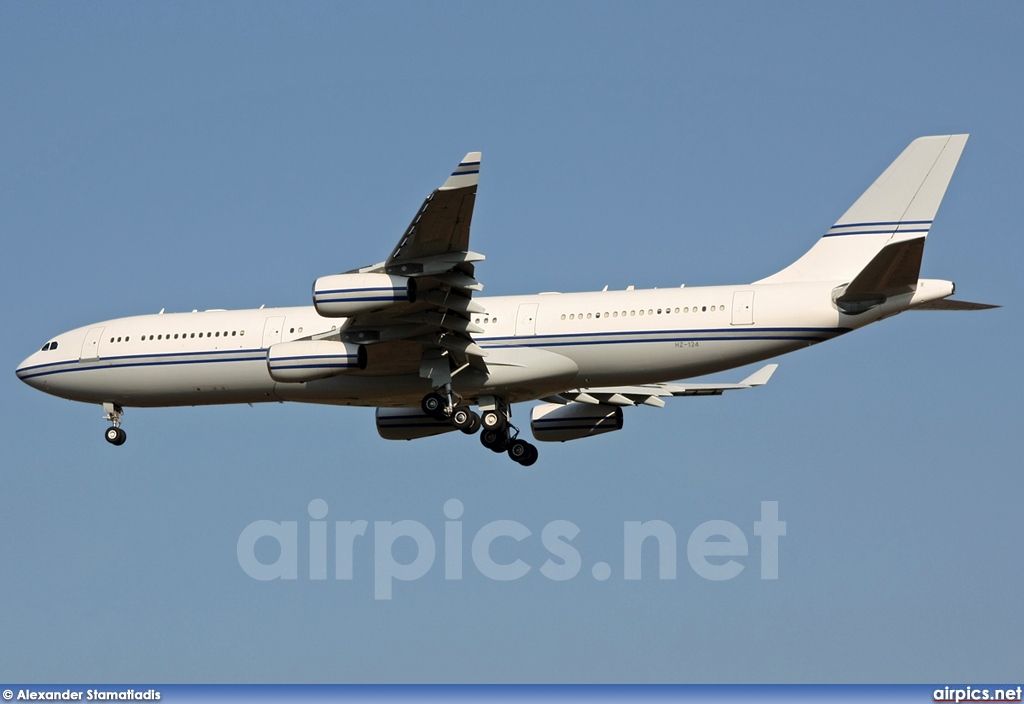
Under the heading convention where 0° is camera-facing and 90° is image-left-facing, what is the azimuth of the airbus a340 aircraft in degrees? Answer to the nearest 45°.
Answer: approximately 90°
